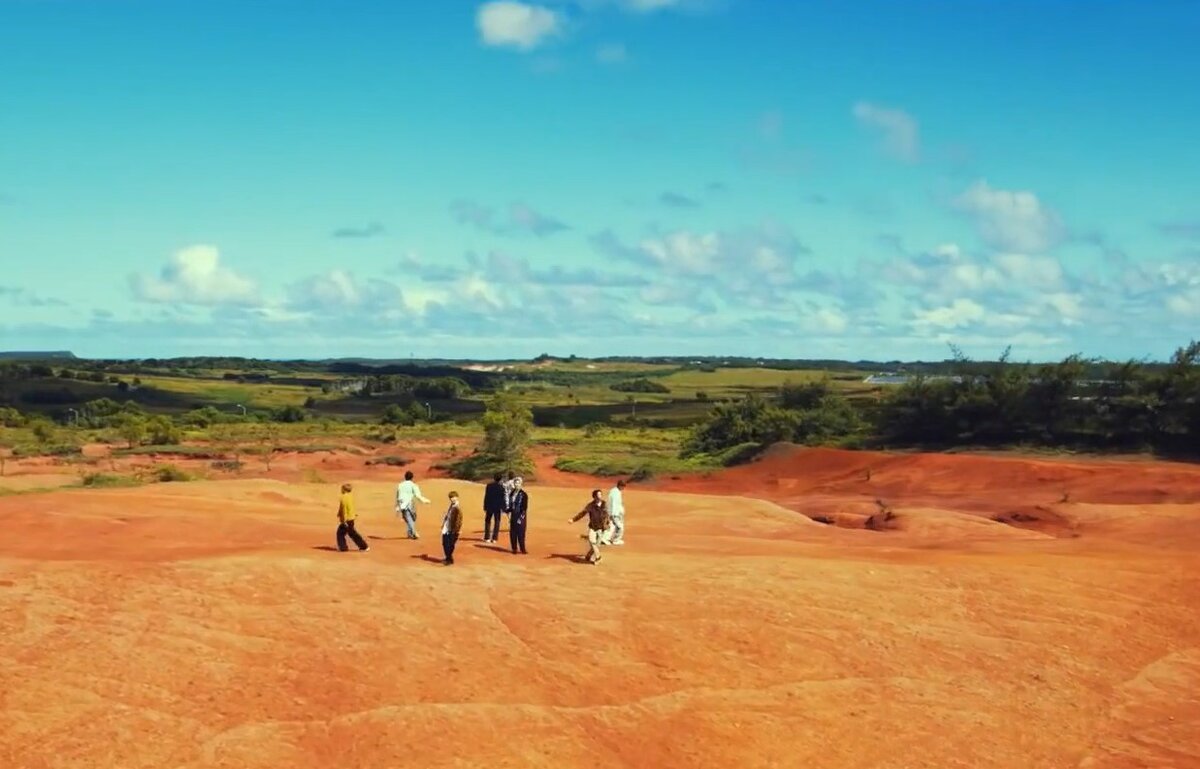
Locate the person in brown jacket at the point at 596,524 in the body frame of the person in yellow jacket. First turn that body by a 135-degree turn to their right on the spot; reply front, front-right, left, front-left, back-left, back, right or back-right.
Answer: back-left

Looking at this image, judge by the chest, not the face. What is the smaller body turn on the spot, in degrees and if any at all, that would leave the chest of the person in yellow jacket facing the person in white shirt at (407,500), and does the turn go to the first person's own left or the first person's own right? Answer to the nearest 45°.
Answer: approximately 45° to the first person's own left

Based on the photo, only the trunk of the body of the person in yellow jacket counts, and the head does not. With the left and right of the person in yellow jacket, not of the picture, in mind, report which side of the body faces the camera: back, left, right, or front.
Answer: right
